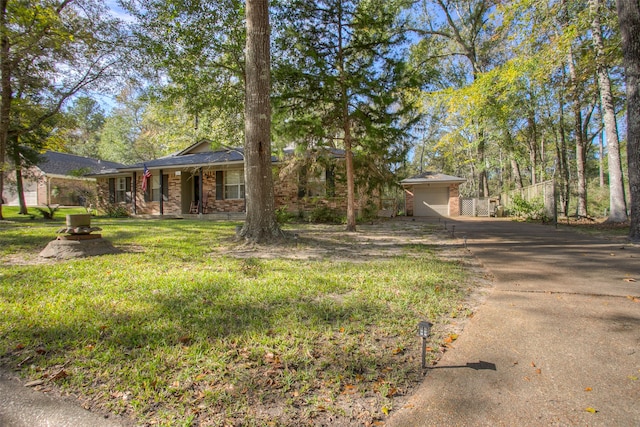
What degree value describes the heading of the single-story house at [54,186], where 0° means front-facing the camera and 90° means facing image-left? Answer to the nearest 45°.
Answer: approximately 45°

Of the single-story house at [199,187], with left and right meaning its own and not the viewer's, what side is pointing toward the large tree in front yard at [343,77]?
left

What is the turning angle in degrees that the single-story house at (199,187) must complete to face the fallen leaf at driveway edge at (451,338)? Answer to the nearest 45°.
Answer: approximately 45° to its left

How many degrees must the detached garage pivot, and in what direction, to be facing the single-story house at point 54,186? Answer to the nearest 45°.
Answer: approximately 90° to its right

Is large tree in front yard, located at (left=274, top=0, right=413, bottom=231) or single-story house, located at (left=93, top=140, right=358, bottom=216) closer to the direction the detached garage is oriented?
the large tree in front yard

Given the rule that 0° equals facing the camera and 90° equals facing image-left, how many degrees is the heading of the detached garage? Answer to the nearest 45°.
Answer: approximately 0°
